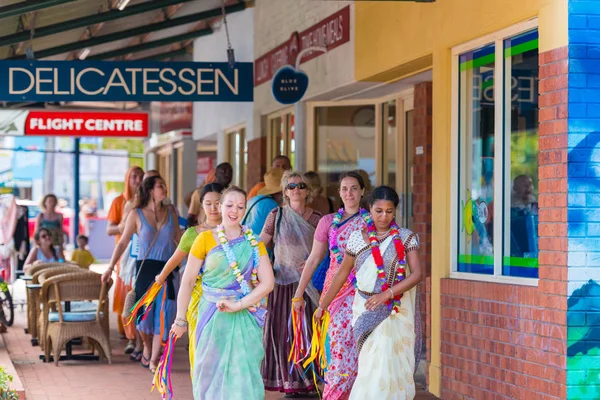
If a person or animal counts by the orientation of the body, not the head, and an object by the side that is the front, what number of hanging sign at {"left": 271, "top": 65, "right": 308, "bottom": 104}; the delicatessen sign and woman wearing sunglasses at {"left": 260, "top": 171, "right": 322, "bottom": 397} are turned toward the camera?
3

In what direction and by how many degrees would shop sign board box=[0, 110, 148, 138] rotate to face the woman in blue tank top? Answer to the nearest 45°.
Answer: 0° — it already faces them

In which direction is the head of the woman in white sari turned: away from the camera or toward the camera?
toward the camera

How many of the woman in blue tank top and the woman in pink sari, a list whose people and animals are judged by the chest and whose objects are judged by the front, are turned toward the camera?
2

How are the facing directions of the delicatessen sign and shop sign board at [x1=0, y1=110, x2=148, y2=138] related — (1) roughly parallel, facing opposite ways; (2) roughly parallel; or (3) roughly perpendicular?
roughly parallel

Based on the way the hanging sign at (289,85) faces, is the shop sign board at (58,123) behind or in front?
behind

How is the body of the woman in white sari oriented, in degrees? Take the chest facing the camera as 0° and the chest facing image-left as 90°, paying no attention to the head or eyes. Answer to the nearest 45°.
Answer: approximately 0°

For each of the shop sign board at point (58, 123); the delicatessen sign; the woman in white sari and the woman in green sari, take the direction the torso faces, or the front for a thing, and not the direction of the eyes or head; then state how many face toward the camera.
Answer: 4

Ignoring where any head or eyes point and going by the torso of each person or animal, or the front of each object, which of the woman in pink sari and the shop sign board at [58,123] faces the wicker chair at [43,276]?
the shop sign board

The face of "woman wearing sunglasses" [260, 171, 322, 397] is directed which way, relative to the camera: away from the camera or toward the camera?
toward the camera

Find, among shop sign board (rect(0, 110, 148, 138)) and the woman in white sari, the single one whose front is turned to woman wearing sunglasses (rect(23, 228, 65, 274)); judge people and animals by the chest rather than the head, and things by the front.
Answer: the shop sign board

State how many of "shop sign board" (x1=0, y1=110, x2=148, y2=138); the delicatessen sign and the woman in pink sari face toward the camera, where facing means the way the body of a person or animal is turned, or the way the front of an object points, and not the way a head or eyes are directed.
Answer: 3
